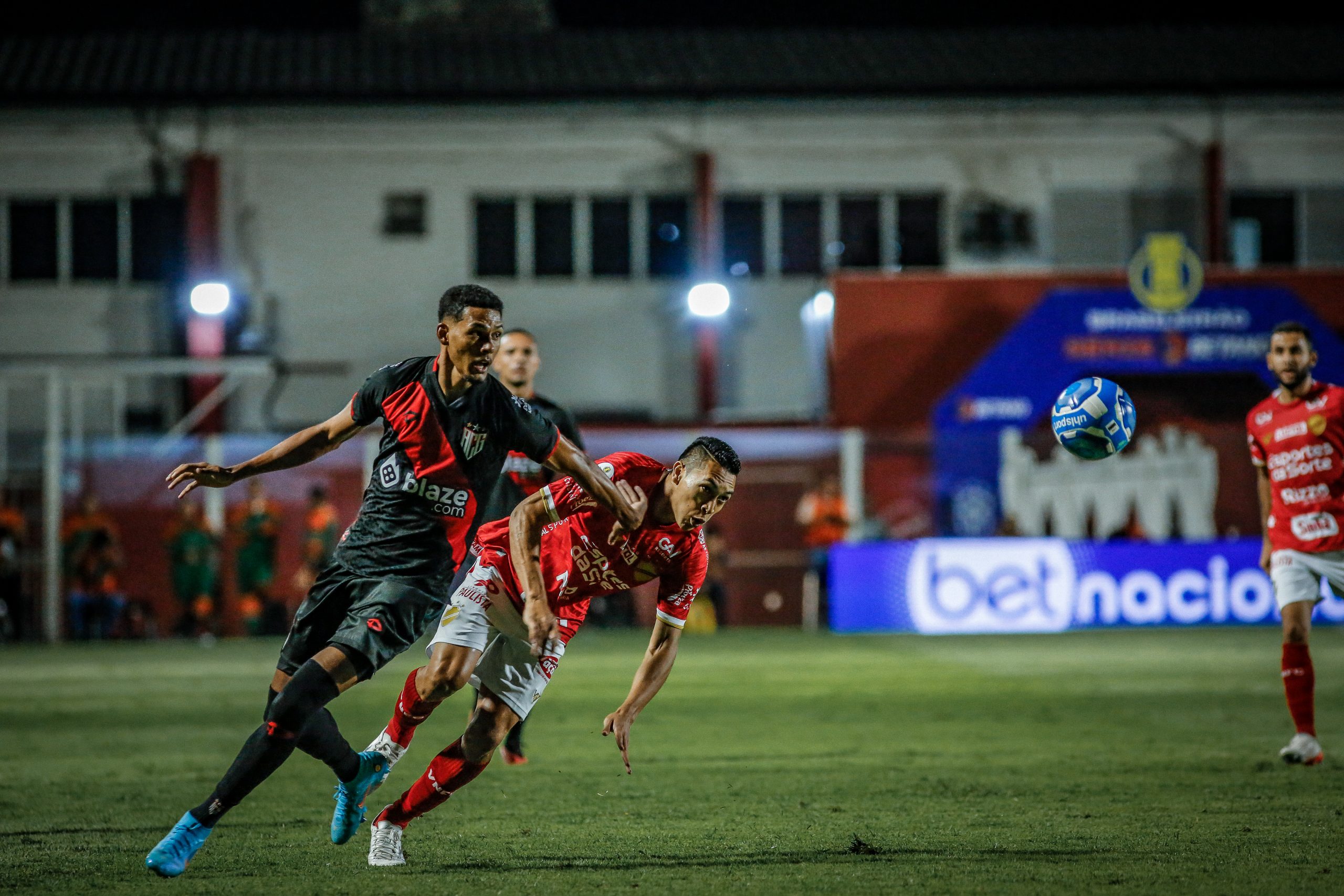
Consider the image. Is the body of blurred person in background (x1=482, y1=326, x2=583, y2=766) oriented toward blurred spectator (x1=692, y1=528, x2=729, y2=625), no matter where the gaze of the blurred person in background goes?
no

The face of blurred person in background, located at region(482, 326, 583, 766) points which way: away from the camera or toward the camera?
toward the camera

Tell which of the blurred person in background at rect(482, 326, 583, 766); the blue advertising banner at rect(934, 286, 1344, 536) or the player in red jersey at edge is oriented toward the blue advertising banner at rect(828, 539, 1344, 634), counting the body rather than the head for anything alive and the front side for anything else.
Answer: the blue advertising banner at rect(934, 286, 1344, 536)

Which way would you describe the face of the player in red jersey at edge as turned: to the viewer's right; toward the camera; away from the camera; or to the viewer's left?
toward the camera

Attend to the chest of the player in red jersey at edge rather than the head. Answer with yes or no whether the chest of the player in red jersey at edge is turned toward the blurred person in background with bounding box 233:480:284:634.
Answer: no

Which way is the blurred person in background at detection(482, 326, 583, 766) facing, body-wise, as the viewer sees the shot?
toward the camera

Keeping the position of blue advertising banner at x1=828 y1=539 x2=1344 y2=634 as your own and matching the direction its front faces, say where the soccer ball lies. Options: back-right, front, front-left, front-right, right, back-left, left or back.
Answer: front

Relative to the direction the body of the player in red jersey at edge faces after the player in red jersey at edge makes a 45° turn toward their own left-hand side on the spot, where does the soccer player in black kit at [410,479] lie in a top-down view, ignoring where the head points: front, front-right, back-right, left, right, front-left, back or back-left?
right

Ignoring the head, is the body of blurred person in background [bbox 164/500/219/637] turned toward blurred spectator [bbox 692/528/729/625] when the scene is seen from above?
no

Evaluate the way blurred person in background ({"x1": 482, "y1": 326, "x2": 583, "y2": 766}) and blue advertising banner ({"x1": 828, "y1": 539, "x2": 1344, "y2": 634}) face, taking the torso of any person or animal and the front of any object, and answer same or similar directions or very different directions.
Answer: same or similar directions

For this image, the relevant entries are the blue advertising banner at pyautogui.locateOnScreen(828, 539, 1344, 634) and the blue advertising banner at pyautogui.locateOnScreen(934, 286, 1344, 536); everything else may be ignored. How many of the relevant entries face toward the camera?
2

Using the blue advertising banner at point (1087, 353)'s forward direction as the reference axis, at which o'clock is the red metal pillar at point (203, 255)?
The red metal pillar is roughly at 3 o'clock from the blue advertising banner.

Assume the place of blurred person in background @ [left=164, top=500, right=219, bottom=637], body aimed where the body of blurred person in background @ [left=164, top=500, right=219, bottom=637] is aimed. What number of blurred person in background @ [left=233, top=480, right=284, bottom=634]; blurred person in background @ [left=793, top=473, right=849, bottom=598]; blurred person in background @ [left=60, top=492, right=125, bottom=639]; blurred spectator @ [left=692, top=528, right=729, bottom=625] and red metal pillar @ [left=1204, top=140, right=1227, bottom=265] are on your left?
4

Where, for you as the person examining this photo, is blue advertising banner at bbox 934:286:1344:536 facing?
facing the viewer

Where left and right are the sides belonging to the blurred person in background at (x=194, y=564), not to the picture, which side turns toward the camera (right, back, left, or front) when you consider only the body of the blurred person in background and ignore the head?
front

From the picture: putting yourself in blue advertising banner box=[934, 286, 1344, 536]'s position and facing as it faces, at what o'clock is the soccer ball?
The soccer ball is roughly at 12 o'clock from the blue advertising banner.

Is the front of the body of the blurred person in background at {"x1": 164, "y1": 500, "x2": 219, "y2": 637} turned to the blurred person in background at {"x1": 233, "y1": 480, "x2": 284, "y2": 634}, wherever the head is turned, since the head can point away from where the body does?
no

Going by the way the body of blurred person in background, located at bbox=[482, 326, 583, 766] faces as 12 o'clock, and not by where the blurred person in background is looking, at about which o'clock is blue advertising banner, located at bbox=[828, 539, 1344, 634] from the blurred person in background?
The blue advertising banner is roughly at 7 o'clock from the blurred person in background.
